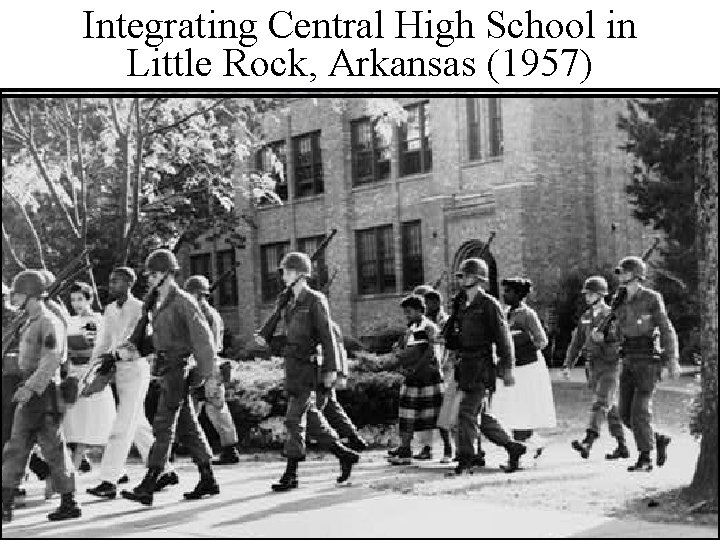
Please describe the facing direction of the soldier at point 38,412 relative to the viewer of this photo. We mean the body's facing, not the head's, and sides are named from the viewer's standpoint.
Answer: facing to the left of the viewer

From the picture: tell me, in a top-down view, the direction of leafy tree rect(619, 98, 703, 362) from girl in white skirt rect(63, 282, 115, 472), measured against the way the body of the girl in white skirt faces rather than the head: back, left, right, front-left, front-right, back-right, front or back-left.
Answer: back

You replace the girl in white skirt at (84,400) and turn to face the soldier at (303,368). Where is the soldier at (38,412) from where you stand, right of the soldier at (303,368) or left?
right

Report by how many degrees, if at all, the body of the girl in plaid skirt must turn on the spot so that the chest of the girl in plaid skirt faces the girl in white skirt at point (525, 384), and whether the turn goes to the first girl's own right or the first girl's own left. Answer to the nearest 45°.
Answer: approximately 135° to the first girl's own left

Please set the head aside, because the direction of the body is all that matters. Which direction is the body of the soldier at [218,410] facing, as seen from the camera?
to the viewer's left

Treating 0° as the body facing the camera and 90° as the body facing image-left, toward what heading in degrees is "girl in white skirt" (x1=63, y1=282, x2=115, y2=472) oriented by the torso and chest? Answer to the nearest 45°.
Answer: approximately 45°

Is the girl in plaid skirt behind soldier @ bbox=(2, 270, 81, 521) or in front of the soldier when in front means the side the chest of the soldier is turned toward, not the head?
behind

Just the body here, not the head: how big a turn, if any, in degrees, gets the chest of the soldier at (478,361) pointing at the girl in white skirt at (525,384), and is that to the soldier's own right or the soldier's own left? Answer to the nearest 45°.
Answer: approximately 135° to the soldier's own right

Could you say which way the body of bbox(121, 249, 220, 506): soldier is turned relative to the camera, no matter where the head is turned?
to the viewer's left

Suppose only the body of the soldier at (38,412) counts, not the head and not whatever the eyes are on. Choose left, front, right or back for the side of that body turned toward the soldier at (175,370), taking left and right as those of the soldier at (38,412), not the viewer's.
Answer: back

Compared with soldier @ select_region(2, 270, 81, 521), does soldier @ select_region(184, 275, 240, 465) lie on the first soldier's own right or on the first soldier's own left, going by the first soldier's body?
on the first soldier's own right
